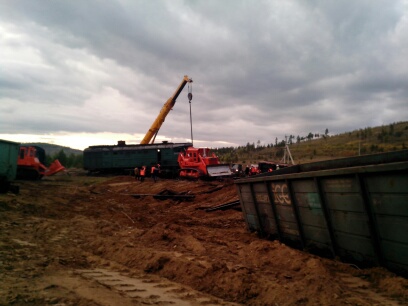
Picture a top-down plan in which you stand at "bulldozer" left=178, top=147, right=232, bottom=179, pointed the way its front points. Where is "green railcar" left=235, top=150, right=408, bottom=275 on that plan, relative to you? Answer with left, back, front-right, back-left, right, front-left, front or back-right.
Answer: front-right

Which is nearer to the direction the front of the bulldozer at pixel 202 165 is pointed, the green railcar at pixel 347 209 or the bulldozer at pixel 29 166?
the green railcar

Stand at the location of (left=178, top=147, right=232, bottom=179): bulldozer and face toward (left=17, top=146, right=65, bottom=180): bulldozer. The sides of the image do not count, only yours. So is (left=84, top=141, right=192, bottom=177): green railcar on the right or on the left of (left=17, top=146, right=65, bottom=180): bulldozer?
right

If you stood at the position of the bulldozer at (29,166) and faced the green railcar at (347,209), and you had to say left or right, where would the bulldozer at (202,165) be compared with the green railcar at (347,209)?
left

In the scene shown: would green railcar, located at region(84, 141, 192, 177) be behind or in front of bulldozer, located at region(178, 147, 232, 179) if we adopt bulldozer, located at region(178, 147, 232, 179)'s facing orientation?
behind

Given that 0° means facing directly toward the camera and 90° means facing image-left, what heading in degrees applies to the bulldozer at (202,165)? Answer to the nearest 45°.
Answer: approximately 315°
